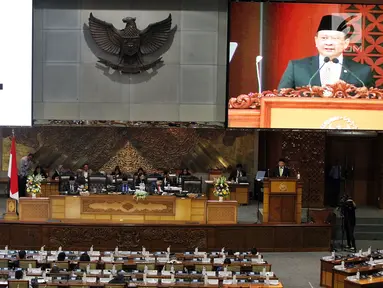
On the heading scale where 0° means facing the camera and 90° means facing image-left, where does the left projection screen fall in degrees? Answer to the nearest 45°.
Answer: approximately 0°

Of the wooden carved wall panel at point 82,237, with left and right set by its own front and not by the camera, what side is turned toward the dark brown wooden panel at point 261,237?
left

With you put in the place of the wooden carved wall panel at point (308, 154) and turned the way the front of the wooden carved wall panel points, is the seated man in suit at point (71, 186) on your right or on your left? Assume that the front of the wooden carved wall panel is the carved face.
on your right

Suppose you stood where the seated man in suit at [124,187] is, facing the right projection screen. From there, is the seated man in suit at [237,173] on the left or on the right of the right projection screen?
left

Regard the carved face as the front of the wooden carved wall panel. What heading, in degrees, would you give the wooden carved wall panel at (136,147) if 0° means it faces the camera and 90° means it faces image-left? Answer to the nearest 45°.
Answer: approximately 0°
